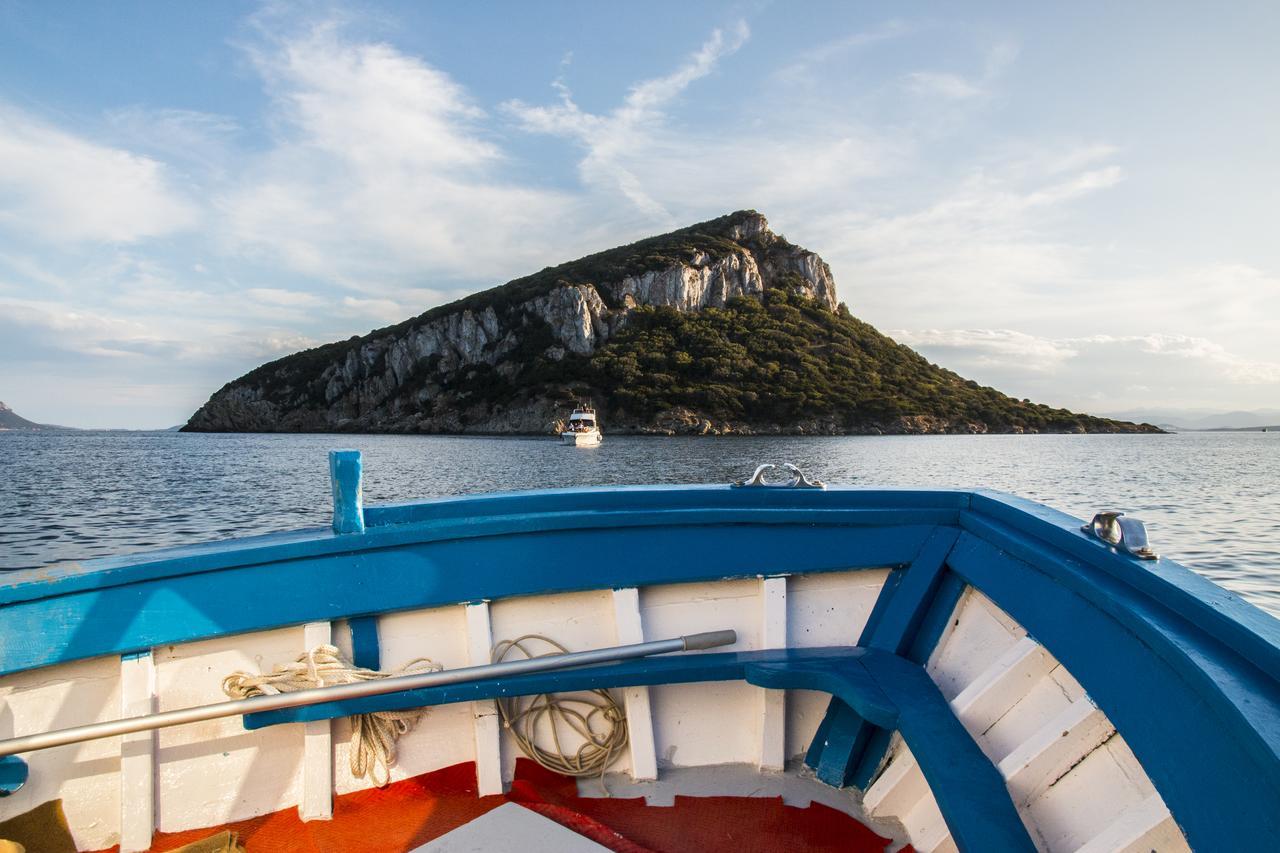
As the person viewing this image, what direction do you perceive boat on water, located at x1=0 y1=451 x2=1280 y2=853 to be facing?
facing away from the viewer and to the right of the viewer
